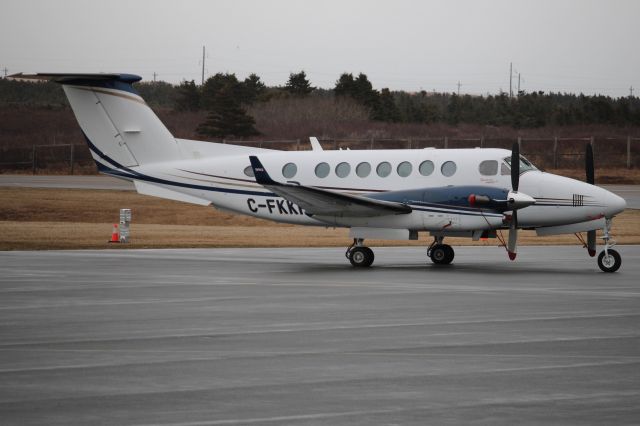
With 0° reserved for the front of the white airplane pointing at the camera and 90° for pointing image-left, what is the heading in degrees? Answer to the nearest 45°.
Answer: approximately 270°
